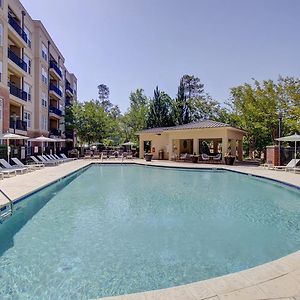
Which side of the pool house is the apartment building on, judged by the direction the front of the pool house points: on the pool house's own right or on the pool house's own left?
on the pool house's own right

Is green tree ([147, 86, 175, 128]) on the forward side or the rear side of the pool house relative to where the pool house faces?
on the rear side

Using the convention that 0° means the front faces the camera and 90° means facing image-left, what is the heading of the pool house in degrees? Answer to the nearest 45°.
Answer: approximately 0°

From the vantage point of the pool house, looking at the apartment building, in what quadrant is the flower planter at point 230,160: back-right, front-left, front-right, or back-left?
back-left

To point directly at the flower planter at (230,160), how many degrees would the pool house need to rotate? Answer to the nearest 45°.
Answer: approximately 45° to its left

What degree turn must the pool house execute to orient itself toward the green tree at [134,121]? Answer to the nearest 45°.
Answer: approximately 135° to its right

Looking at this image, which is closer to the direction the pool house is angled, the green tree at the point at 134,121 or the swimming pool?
the swimming pool

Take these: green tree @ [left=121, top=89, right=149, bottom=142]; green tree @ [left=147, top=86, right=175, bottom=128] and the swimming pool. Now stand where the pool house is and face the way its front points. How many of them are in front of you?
1

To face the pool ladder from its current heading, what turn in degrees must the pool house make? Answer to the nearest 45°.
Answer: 0° — it already faces it
